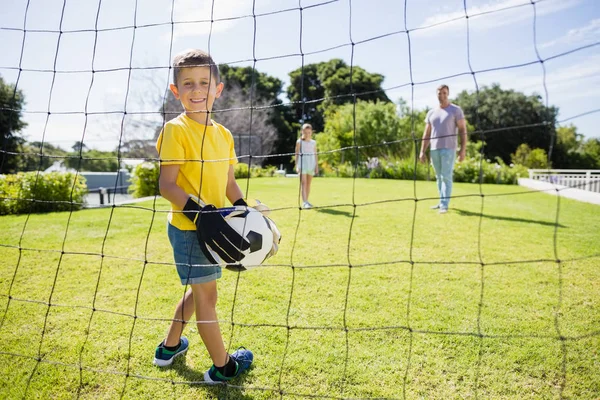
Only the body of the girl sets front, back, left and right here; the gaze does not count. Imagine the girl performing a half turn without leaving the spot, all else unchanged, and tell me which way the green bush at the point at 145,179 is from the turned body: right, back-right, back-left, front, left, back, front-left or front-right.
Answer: front-left

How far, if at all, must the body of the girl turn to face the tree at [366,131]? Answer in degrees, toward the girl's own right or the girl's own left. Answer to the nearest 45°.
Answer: approximately 180°

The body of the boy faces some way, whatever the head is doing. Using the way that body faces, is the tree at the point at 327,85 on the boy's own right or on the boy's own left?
on the boy's own left

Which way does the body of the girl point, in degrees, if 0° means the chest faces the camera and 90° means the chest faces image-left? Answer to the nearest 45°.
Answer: approximately 0°

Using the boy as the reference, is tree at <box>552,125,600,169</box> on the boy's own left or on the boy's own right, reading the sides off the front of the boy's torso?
on the boy's own left

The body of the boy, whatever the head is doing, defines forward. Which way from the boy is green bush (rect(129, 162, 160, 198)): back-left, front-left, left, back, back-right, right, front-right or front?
back-left

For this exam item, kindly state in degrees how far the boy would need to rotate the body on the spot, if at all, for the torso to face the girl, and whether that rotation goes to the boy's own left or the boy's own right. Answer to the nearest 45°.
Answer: approximately 135° to the boy's own left

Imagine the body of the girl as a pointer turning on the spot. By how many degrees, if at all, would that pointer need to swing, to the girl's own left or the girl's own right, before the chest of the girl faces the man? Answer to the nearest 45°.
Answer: approximately 45° to the girl's own left

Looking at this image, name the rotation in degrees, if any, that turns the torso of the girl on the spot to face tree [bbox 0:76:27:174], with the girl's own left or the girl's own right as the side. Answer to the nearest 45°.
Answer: approximately 135° to the girl's own right
